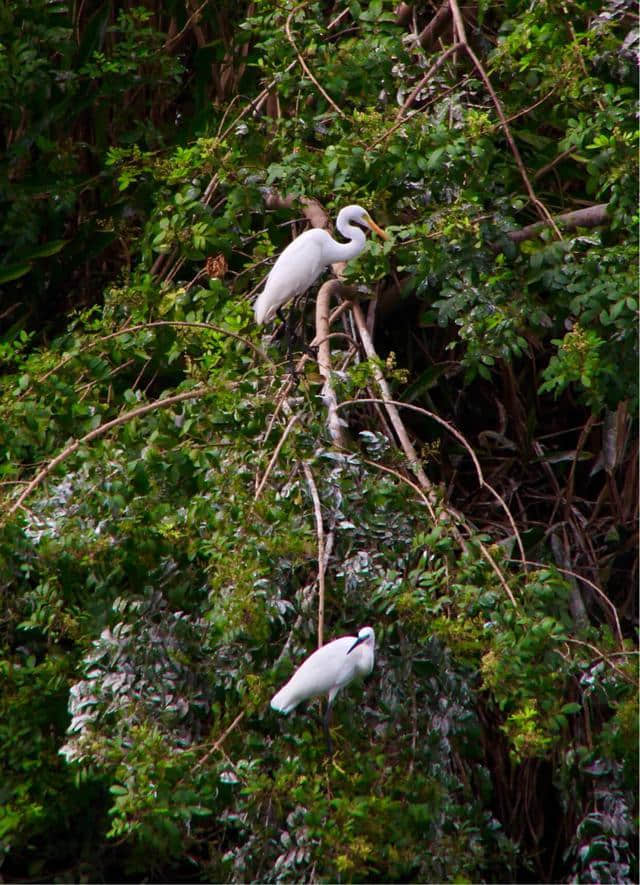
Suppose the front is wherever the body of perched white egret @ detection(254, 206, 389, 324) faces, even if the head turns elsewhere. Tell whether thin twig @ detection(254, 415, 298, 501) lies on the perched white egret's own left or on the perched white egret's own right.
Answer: on the perched white egret's own right

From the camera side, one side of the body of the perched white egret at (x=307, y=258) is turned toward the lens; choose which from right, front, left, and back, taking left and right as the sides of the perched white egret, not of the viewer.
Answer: right

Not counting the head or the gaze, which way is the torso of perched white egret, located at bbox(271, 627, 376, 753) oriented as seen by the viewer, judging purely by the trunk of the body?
to the viewer's right

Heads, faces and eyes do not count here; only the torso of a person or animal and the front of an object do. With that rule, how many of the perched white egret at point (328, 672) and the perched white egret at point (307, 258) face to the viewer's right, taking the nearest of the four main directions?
2

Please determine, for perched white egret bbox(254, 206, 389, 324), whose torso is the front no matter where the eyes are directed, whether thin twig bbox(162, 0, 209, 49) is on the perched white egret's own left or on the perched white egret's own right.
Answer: on the perched white egret's own left

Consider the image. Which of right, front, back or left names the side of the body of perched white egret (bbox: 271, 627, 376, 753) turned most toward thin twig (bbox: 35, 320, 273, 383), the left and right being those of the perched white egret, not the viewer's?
back

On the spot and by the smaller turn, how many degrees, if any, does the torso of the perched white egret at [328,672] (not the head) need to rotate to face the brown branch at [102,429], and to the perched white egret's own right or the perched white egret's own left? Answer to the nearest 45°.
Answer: approximately 180°
